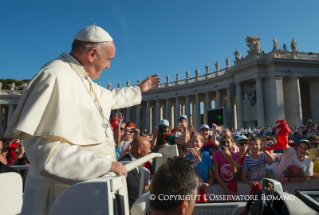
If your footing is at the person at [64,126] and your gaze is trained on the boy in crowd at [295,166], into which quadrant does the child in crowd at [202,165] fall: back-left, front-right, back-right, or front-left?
front-left

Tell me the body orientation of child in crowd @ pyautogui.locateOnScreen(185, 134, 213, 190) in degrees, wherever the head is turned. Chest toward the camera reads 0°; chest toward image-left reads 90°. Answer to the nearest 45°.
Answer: approximately 45°

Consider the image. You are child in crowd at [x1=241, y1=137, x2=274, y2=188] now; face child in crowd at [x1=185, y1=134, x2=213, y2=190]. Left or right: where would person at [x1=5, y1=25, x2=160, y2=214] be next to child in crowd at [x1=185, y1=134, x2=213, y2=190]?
left

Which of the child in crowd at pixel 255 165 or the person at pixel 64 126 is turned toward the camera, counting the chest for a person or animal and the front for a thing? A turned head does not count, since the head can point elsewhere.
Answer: the child in crowd

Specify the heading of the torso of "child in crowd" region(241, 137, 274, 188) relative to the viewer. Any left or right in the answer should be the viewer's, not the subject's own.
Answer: facing the viewer

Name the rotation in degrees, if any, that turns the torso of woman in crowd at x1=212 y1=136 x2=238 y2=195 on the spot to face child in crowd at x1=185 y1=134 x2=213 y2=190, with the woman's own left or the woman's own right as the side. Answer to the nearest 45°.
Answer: approximately 45° to the woman's own right

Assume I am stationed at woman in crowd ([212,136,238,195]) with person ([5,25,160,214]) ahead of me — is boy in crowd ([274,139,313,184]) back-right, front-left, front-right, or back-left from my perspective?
back-left

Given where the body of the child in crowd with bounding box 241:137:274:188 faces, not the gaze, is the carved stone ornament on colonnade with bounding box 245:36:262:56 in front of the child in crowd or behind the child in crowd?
behind

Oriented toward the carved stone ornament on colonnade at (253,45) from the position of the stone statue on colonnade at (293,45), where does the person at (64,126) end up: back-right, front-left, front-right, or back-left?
front-left

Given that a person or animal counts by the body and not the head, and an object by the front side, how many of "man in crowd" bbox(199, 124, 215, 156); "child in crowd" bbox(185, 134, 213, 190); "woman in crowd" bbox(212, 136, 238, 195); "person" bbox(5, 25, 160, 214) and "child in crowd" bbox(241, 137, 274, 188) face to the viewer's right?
1

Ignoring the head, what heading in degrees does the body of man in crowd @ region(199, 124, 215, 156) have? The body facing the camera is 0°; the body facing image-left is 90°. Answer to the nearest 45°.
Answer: approximately 45°

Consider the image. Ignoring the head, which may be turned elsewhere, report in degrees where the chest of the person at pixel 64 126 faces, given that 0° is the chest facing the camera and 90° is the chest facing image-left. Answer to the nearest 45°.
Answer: approximately 270°

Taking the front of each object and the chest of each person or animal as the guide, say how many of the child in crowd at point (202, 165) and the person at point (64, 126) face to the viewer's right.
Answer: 1
